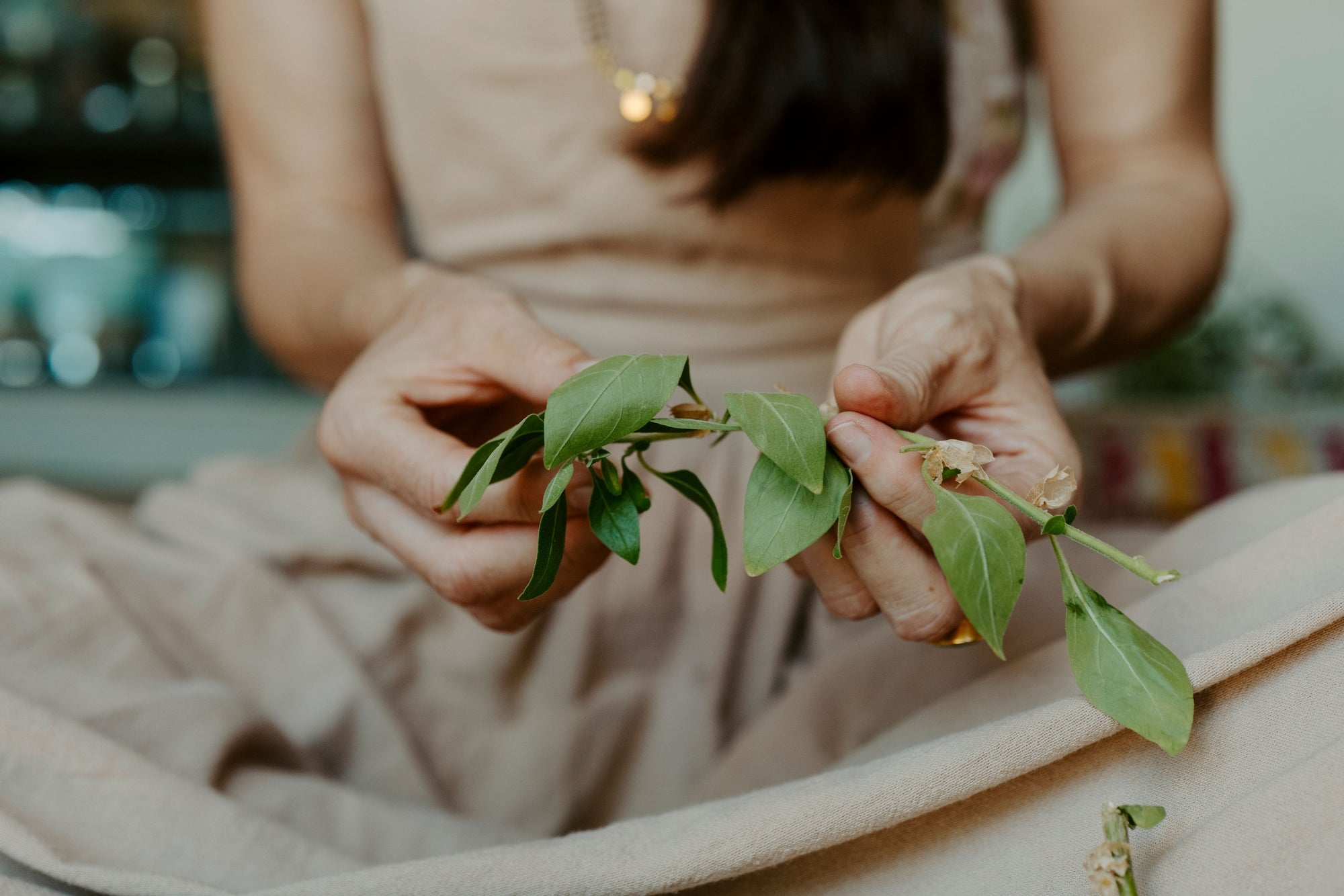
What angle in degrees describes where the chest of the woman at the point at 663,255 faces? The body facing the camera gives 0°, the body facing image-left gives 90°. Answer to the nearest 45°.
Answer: approximately 0°

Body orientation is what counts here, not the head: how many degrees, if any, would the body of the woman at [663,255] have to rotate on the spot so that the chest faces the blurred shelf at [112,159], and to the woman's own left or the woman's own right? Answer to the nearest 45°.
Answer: approximately 135° to the woman's own right

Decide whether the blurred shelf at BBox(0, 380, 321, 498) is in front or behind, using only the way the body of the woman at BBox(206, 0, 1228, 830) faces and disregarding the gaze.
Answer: behind
